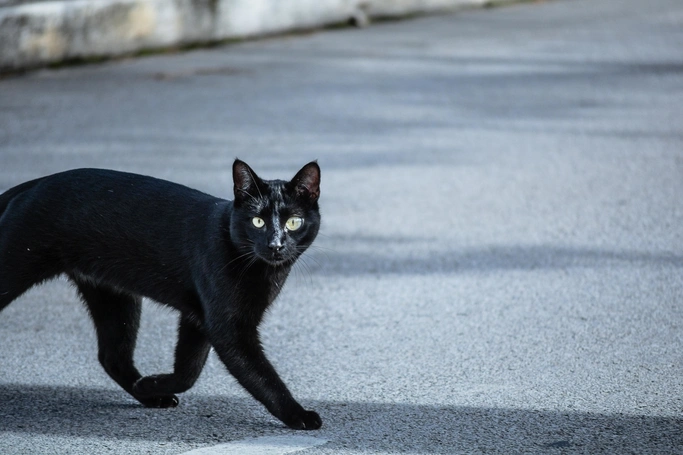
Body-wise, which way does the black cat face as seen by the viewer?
to the viewer's right

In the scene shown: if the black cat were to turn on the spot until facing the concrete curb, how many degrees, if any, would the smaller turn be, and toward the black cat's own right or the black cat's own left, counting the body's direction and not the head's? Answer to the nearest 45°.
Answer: approximately 90° to the black cat's own left
